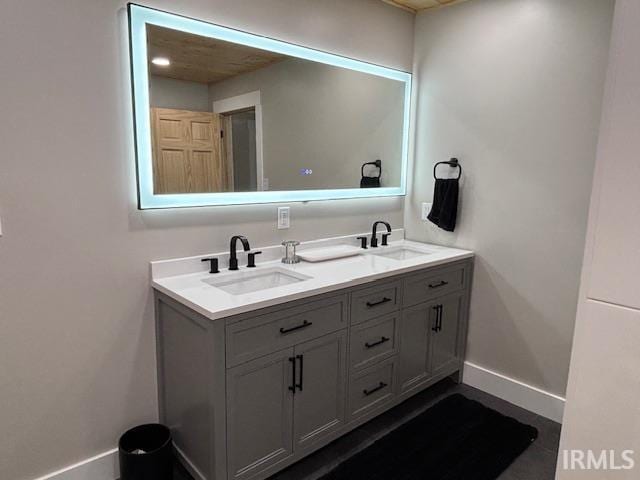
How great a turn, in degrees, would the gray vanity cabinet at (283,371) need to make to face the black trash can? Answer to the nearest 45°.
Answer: approximately 135° to its right

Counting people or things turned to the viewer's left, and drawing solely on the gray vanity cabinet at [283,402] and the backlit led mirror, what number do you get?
0

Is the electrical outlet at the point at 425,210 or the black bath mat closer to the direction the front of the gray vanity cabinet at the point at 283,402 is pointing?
the black bath mat

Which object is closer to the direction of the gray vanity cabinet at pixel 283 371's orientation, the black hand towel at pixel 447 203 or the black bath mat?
the black bath mat

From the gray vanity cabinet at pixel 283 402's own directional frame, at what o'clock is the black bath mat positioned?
The black bath mat is roughly at 10 o'clock from the gray vanity cabinet.

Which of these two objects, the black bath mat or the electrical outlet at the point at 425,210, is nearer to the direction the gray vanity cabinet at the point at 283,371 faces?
the black bath mat

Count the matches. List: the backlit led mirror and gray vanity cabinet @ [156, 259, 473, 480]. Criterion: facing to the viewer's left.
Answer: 0

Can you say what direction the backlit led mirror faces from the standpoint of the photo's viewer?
facing the viewer and to the right of the viewer
